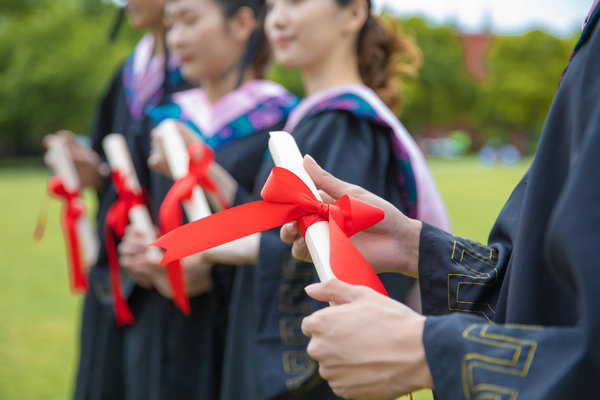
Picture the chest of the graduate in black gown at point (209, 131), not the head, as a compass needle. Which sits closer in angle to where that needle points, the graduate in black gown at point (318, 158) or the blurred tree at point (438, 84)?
the graduate in black gown

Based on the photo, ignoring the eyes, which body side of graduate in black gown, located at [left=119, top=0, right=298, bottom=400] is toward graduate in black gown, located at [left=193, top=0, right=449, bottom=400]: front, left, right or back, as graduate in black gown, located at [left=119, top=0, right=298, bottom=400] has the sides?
left

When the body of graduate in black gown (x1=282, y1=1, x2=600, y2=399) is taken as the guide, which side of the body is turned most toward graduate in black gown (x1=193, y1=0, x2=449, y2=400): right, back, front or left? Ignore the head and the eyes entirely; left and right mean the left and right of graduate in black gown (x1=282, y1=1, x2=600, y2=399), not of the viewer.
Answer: right

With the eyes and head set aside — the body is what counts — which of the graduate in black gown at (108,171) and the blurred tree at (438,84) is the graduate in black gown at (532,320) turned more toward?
the graduate in black gown

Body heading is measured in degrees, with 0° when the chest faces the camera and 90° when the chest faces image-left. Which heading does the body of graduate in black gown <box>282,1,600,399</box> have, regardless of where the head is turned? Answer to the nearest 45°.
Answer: approximately 90°

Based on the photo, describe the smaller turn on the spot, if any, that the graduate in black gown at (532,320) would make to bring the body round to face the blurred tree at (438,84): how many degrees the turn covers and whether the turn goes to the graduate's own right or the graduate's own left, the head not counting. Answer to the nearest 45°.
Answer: approximately 90° to the graduate's own right
